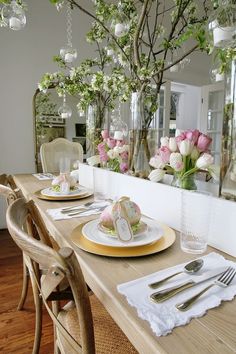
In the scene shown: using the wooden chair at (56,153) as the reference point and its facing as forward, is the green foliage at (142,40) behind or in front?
in front

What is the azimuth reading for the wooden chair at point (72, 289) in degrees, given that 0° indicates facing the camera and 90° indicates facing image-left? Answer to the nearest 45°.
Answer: approximately 225°

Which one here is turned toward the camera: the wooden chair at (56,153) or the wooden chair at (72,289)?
the wooden chair at (56,153)

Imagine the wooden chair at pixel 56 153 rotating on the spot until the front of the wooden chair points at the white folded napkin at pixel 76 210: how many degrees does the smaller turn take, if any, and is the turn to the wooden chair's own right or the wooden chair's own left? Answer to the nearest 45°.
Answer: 0° — it already faces it

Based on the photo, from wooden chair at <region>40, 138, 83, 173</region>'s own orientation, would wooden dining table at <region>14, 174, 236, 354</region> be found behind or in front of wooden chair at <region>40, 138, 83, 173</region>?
in front

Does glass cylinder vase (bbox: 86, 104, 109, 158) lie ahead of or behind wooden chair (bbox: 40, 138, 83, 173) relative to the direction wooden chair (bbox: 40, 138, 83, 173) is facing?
ahead

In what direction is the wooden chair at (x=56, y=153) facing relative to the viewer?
toward the camera

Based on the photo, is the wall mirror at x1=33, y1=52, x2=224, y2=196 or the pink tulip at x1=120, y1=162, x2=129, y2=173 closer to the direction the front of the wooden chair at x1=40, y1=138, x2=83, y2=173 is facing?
the pink tulip

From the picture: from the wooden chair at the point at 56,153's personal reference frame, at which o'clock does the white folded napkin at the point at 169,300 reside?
The white folded napkin is roughly at 12 o'clock from the wooden chair.

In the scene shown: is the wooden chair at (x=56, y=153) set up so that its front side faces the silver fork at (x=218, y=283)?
yes
